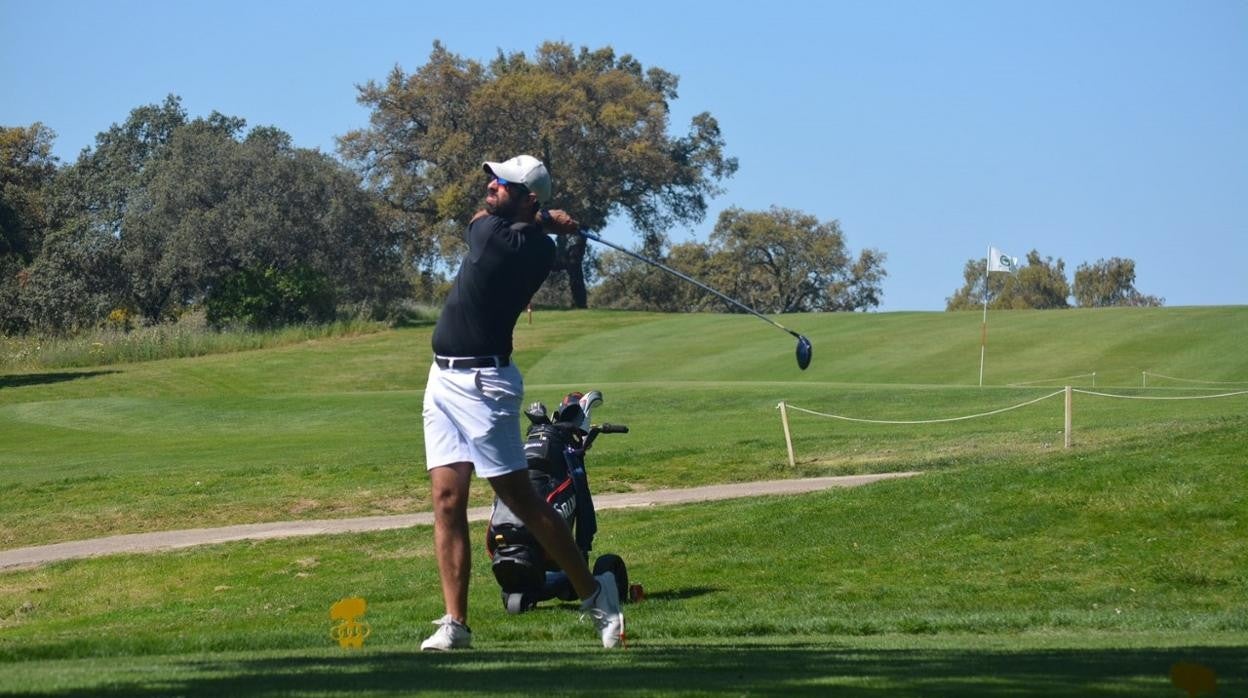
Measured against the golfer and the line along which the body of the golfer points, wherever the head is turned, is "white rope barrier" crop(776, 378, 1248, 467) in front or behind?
behind

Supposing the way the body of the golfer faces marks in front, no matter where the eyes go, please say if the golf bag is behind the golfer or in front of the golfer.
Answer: behind

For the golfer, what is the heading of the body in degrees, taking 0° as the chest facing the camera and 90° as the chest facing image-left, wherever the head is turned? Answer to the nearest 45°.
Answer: approximately 45°

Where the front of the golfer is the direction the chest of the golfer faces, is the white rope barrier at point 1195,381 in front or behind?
behind

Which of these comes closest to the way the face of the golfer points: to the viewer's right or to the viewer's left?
to the viewer's left
